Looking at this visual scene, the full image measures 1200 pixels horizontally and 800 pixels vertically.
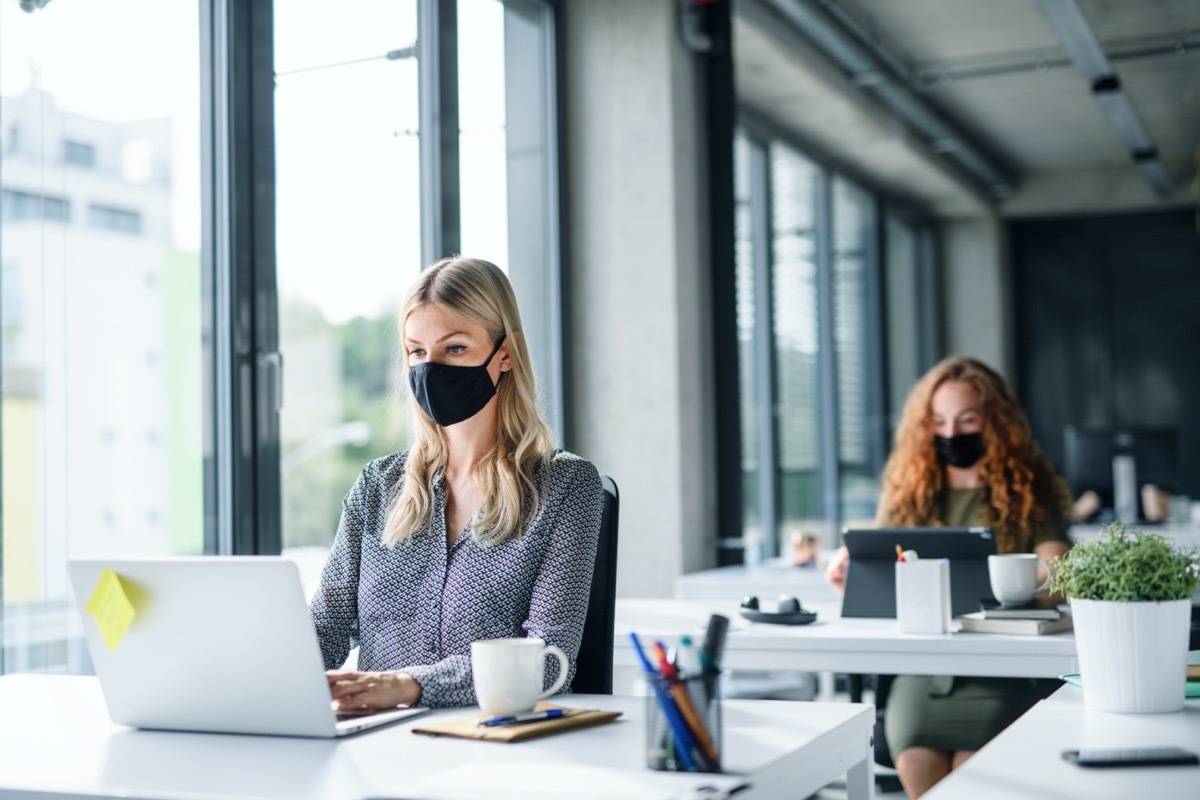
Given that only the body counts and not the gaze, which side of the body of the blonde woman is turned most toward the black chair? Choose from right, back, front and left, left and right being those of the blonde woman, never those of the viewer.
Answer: back

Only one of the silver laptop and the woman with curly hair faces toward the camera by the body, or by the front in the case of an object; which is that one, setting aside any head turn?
the woman with curly hair

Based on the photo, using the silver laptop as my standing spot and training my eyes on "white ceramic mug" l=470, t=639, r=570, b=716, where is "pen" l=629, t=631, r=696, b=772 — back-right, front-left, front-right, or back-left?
front-right

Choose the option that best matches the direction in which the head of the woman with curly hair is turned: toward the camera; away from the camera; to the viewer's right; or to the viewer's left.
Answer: toward the camera

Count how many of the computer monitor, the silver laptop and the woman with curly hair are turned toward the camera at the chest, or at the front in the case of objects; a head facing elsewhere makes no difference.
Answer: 1

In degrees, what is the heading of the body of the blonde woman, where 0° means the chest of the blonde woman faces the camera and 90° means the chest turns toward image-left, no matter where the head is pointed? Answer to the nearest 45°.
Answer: approximately 45°

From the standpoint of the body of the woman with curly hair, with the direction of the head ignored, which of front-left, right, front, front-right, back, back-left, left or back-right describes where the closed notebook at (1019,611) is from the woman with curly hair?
front

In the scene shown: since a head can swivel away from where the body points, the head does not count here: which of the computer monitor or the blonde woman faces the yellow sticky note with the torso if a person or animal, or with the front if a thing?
the blonde woman

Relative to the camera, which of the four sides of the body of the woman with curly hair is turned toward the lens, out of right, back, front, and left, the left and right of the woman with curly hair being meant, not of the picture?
front

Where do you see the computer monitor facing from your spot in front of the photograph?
facing away from the viewer

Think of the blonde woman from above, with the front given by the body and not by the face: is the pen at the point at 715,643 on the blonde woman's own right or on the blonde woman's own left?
on the blonde woman's own left

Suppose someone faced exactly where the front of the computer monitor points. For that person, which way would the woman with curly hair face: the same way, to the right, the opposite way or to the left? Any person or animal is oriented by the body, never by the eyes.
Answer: the opposite way

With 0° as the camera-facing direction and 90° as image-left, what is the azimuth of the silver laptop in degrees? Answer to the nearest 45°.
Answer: approximately 225°

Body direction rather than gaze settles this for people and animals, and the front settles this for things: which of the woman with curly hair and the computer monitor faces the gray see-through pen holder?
the woman with curly hair

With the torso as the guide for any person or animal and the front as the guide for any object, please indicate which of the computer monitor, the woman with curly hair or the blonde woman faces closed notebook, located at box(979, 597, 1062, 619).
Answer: the woman with curly hair

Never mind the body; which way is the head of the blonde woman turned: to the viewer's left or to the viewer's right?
to the viewer's left

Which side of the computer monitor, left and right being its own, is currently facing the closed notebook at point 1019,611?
back

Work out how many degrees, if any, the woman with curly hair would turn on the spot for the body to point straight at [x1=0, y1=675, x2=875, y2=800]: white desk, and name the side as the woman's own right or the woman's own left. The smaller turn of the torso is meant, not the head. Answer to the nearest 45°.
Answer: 0° — they already face it

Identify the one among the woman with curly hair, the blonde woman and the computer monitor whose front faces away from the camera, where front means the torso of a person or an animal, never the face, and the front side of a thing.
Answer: the computer monitor

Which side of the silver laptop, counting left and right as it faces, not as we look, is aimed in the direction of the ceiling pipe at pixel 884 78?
front
